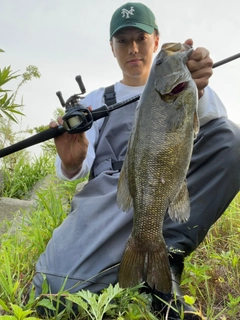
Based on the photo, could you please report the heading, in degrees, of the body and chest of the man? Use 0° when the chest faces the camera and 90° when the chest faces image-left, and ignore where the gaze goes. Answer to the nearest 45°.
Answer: approximately 0°
